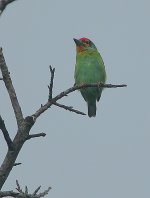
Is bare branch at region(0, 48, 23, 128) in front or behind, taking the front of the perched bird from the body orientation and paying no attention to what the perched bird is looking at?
in front

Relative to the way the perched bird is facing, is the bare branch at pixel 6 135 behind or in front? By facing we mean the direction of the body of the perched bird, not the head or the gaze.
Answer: in front

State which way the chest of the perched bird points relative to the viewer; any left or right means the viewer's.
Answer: facing the viewer and to the left of the viewer

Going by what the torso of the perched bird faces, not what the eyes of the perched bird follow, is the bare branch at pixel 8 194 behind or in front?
in front

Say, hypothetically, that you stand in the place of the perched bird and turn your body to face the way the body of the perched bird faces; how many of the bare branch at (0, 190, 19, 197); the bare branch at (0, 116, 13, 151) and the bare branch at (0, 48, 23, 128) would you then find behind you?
0
